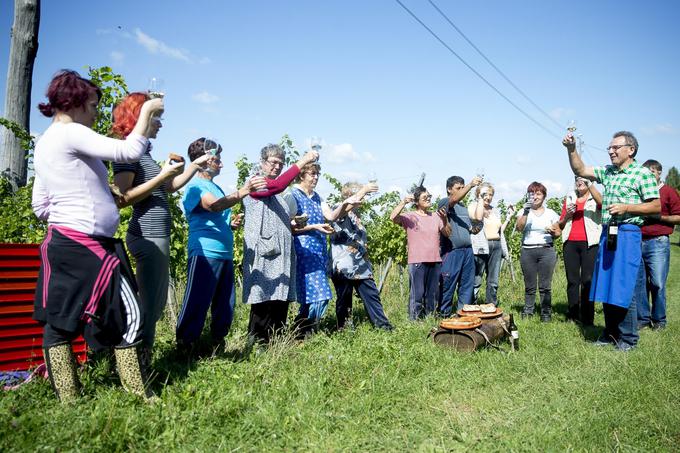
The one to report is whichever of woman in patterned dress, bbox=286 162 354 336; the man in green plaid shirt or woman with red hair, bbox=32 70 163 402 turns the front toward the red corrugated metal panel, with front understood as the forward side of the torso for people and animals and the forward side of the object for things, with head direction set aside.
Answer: the man in green plaid shirt

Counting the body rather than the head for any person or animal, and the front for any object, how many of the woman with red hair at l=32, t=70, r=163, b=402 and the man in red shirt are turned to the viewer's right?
1

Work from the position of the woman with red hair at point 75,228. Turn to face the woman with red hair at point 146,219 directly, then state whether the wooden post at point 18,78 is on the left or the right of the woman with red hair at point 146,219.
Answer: left

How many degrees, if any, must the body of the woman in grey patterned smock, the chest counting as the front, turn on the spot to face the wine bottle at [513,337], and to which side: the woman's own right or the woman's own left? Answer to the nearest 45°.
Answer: approximately 45° to the woman's own left

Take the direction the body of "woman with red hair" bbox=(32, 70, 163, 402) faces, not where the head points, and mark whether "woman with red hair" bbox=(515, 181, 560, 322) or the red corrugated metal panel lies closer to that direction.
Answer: the woman with red hair

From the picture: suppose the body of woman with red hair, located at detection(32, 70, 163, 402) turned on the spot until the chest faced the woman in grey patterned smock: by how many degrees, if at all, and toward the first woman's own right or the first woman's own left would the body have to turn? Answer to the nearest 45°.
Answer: approximately 45° to the first woman's own left

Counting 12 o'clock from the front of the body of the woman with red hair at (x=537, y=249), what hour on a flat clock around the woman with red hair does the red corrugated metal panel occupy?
The red corrugated metal panel is roughly at 1 o'clock from the woman with red hair.

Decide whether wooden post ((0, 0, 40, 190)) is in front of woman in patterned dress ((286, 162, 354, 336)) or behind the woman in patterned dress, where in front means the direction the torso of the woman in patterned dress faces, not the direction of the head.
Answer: behind

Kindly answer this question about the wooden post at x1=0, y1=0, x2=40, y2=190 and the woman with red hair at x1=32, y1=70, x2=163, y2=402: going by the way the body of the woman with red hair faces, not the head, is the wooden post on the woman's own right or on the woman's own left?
on the woman's own left

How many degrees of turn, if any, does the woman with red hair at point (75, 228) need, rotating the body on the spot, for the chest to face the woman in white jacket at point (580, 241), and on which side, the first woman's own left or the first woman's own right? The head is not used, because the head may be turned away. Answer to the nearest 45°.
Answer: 0° — they already face them

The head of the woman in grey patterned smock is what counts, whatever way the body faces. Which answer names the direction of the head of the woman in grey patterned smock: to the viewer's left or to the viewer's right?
to the viewer's right

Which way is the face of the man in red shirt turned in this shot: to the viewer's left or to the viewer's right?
to the viewer's left

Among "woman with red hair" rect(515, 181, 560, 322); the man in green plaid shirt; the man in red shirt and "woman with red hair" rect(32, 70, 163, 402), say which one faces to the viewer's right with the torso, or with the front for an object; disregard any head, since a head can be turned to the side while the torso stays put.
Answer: "woman with red hair" rect(32, 70, 163, 402)

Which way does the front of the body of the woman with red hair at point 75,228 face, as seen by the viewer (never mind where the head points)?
to the viewer's right

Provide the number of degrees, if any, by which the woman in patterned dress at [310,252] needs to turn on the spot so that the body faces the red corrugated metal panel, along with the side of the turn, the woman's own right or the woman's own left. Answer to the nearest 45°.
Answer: approximately 90° to the woman's own right

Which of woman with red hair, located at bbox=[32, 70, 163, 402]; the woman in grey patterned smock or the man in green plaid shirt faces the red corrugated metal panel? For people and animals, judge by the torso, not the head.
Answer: the man in green plaid shirt
